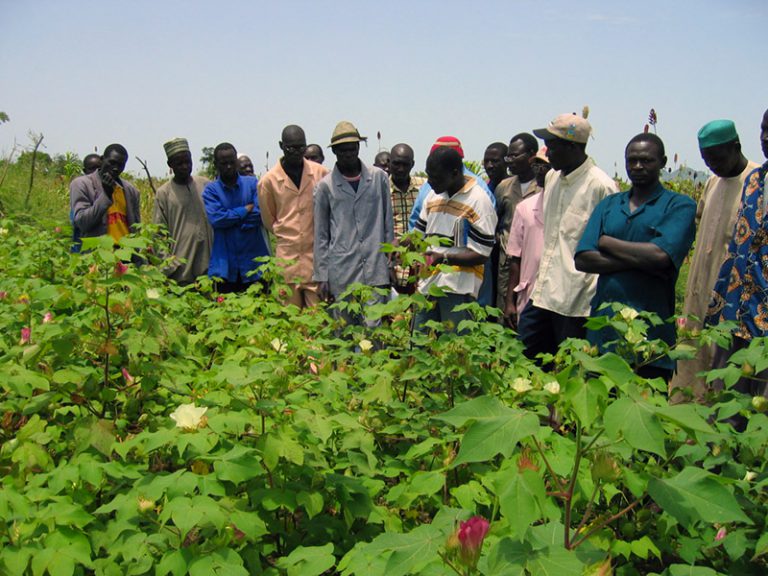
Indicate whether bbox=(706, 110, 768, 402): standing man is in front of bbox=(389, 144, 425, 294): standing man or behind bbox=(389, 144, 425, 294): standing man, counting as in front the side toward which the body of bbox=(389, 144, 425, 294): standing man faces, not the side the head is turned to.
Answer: in front

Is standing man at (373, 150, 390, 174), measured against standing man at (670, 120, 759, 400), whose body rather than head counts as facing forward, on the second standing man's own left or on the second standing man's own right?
on the second standing man's own right

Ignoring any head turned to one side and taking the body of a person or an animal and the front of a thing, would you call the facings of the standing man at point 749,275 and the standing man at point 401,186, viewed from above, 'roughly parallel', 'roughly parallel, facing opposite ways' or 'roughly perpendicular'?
roughly perpendicular

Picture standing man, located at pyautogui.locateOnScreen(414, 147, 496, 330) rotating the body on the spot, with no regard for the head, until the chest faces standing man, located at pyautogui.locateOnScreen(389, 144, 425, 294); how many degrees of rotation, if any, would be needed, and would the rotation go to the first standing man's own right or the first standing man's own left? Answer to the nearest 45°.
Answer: approximately 135° to the first standing man's own right

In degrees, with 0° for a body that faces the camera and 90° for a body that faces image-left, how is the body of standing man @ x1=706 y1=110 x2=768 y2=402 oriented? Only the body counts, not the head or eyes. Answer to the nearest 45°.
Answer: approximately 45°

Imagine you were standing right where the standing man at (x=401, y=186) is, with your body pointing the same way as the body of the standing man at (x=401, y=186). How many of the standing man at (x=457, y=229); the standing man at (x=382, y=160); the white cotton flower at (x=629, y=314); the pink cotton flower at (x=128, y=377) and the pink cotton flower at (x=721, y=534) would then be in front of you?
4

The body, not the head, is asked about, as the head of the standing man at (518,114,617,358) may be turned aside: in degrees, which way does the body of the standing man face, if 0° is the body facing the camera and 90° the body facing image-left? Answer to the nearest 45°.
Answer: approximately 45°

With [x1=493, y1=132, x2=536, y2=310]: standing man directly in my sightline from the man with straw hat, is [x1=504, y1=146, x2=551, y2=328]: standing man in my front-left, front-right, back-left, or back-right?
front-right

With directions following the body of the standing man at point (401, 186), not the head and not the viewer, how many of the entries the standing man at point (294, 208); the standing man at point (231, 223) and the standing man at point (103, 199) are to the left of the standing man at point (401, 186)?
0

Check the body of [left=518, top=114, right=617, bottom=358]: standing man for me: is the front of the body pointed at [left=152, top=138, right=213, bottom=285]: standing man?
no

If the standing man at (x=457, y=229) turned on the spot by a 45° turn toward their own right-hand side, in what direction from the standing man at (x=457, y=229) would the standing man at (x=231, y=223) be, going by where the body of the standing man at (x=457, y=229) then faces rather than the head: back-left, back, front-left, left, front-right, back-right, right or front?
front-right

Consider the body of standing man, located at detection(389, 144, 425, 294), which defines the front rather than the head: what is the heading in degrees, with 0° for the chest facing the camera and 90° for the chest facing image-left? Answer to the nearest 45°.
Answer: approximately 0°

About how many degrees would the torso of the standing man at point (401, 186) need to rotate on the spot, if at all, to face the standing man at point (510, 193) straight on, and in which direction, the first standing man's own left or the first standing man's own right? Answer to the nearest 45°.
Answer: approximately 45° to the first standing man's own left

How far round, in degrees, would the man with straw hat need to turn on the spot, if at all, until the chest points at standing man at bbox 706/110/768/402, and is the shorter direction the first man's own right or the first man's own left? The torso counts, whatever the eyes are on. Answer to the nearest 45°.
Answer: approximately 45° to the first man's own left

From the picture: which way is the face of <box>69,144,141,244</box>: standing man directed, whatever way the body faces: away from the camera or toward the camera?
toward the camera

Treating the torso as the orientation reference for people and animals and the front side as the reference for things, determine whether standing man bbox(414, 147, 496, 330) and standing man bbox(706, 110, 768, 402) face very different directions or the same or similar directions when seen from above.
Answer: same or similar directions

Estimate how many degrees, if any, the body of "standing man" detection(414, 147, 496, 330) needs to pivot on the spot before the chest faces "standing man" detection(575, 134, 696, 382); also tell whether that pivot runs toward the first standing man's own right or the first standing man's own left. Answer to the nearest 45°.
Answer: approximately 90° to the first standing man's own left

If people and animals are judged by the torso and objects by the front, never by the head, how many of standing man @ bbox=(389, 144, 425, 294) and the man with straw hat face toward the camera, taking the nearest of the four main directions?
2

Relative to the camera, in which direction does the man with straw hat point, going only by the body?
toward the camera

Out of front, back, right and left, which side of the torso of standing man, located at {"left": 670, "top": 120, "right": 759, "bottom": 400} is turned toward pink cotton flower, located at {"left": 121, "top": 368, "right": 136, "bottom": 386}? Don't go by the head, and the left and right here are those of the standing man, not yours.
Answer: front
